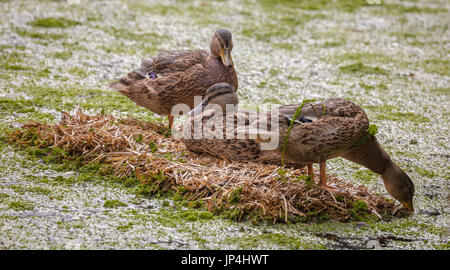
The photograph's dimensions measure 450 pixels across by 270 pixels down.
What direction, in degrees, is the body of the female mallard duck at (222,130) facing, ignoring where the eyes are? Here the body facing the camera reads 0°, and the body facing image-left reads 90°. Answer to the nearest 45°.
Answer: approximately 90°

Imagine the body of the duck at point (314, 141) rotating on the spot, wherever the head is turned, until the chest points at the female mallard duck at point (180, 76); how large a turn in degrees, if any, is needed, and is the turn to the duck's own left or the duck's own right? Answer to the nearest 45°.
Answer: approximately 135° to the duck's own left

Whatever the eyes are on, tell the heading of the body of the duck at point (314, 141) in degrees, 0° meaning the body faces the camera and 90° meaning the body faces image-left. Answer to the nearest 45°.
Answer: approximately 270°
